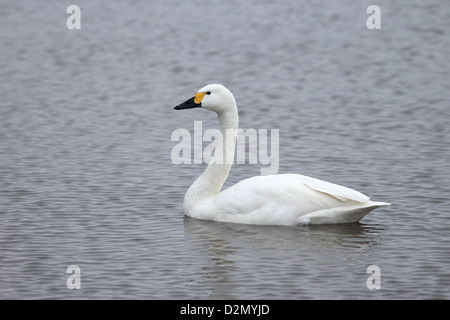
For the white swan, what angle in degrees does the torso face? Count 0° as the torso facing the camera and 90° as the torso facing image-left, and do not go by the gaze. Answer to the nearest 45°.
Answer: approximately 90°
